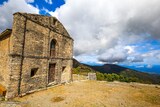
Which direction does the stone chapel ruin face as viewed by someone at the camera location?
facing the viewer and to the right of the viewer
